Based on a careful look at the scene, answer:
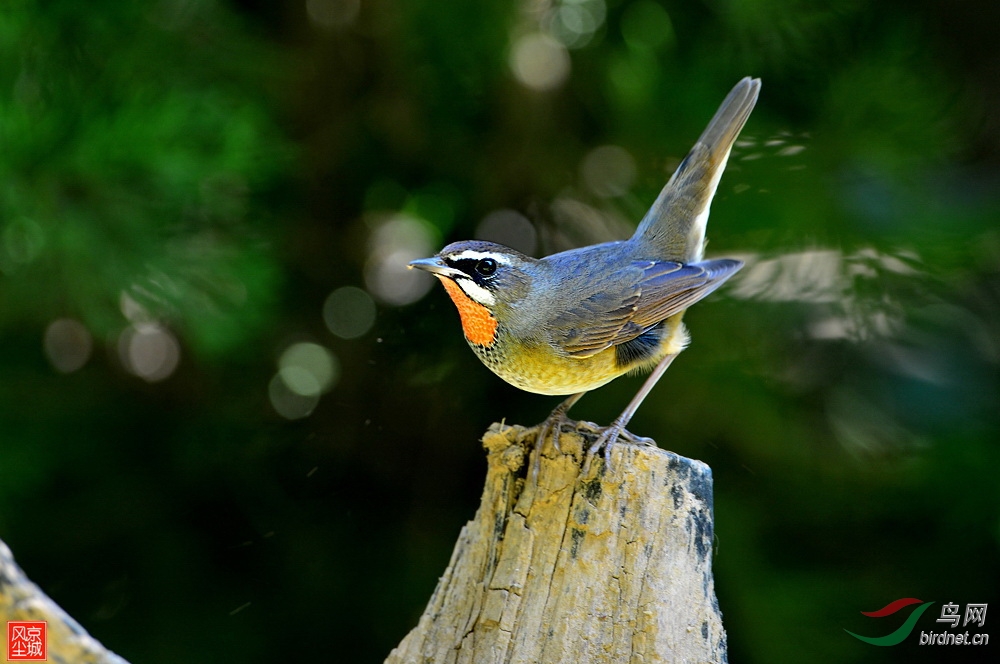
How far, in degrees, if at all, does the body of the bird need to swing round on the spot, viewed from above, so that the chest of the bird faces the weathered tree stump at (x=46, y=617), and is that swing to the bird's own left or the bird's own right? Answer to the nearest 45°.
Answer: approximately 45° to the bird's own left

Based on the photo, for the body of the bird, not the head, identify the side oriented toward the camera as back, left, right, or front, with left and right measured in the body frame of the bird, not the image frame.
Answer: left
